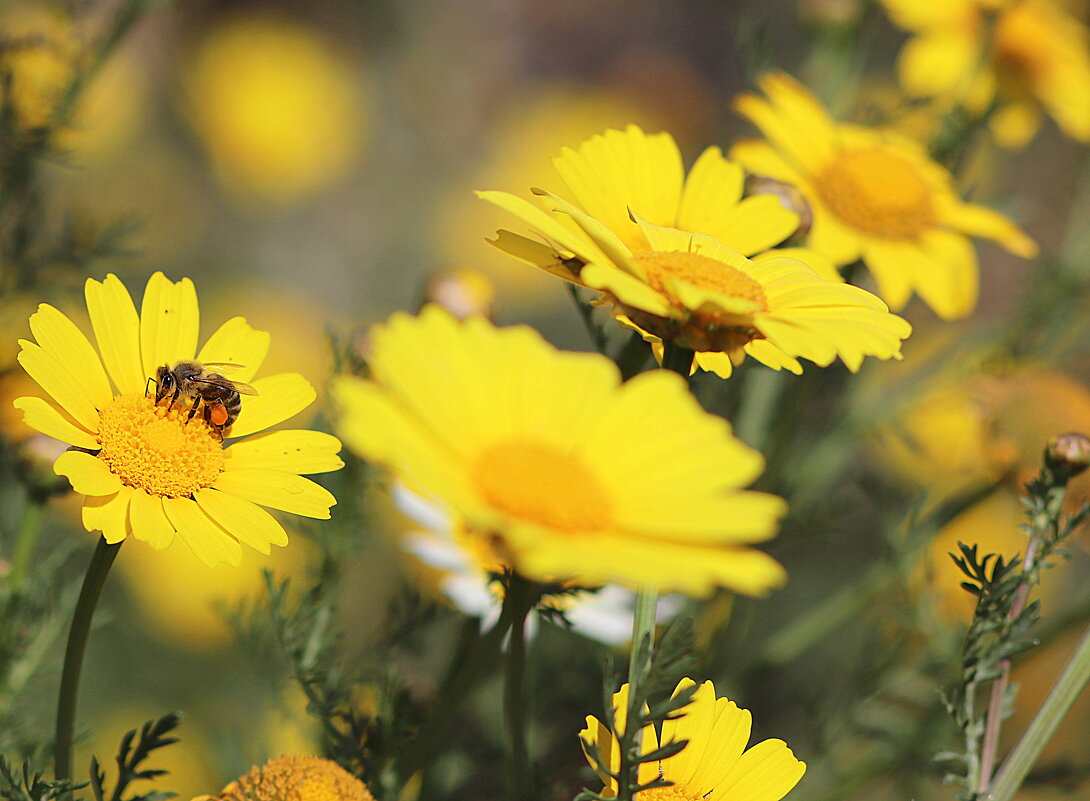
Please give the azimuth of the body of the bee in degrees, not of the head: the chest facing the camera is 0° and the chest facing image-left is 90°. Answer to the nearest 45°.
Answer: approximately 90°

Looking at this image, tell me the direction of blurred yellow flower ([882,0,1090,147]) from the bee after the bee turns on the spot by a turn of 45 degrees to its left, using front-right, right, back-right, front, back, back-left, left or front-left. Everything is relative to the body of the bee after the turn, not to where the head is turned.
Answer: back

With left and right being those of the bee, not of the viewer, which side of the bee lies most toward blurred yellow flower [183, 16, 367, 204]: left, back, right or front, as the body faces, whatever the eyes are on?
right

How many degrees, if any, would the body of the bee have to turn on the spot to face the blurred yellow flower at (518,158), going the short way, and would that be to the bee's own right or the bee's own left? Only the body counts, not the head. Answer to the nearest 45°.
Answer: approximately 90° to the bee's own right
